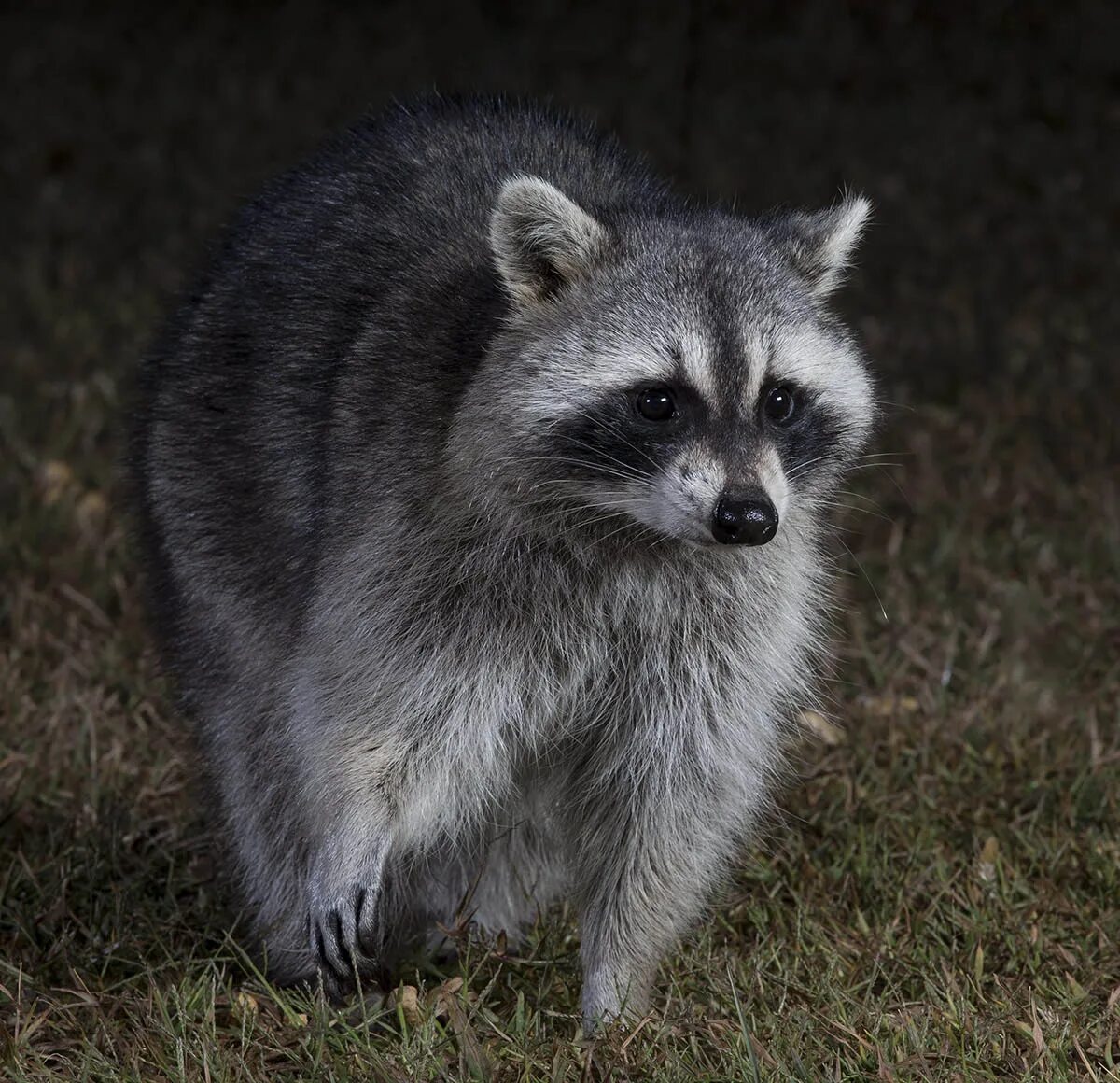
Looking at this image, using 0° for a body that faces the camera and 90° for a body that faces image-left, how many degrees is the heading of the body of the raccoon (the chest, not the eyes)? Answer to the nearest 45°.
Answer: approximately 315°
